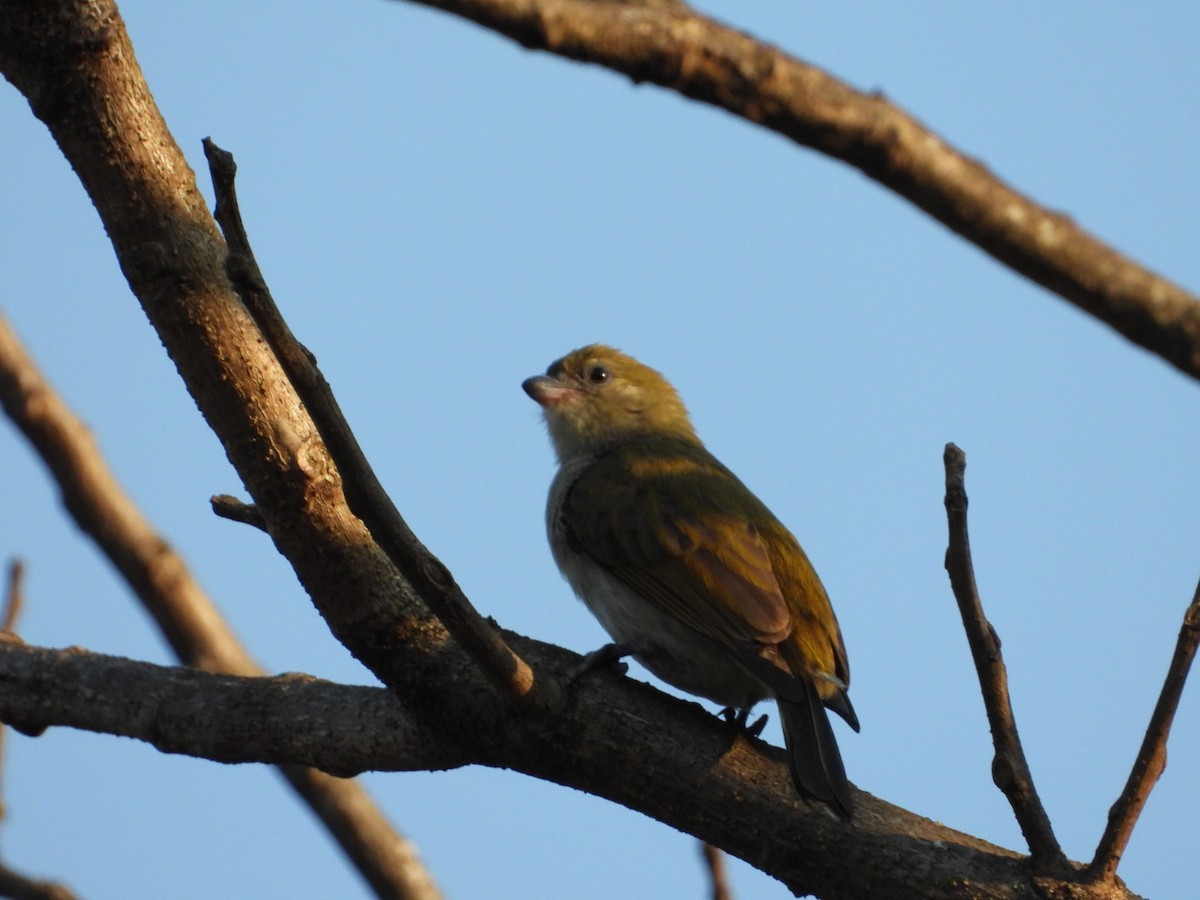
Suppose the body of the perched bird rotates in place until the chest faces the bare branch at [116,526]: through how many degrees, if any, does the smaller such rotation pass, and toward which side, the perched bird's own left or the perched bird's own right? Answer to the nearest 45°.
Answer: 0° — it already faces it

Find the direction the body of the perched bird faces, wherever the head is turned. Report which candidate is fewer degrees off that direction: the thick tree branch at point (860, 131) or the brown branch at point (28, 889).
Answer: the brown branch

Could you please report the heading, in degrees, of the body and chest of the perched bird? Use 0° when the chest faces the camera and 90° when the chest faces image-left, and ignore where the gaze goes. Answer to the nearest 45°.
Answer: approximately 90°

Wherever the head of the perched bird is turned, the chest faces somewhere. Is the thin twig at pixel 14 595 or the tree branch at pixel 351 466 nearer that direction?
the thin twig

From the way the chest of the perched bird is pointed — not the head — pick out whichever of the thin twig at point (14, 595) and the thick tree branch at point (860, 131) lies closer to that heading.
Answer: the thin twig

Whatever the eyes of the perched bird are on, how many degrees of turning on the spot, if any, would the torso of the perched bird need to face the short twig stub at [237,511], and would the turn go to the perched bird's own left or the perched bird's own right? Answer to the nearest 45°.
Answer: approximately 45° to the perched bird's own left

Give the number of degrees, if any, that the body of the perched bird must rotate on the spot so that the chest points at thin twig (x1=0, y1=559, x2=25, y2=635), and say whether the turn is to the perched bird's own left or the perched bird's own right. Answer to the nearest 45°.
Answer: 0° — it already faces it
